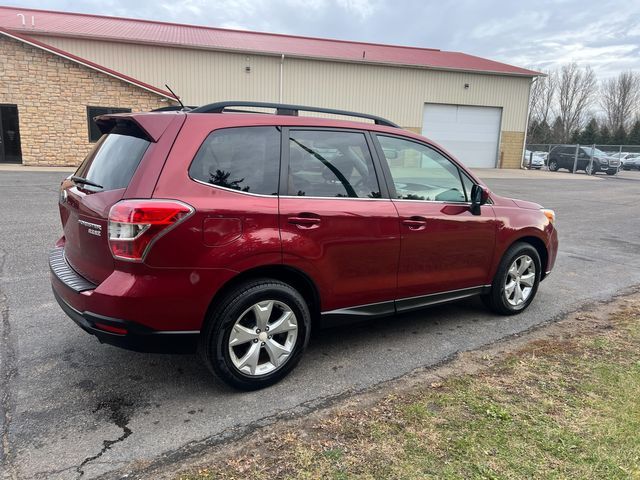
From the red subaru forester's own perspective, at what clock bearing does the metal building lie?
The metal building is roughly at 10 o'clock from the red subaru forester.

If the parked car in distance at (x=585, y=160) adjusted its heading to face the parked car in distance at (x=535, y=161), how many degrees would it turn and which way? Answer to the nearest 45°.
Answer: approximately 180°

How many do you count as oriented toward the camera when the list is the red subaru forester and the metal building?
1

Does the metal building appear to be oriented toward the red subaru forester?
yes

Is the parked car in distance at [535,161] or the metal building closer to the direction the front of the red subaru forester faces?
the parked car in distance

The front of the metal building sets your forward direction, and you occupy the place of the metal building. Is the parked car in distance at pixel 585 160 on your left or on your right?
on your left

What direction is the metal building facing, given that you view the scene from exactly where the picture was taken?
facing the viewer

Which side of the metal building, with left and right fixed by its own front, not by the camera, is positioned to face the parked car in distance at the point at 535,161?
left

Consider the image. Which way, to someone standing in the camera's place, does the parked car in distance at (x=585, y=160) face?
facing the viewer and to the right of the viewer

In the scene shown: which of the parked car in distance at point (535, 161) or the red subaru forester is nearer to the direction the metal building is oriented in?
the red subaru forester
